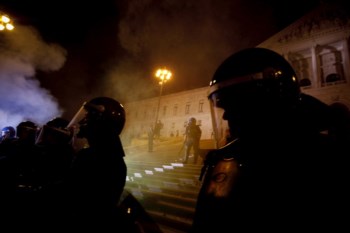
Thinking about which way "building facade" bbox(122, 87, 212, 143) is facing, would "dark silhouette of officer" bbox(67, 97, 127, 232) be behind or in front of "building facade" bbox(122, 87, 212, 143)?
in front

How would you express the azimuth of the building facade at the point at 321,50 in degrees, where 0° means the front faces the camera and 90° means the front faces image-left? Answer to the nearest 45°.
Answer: approximately 45°

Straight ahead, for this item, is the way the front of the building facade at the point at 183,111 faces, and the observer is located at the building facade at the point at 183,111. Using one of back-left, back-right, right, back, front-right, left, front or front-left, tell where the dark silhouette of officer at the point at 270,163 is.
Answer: front-left

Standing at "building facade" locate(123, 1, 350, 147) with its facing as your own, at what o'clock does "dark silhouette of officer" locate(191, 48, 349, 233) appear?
The dark silhouette of officer is roughly at 11 o'clock from the building facade.
